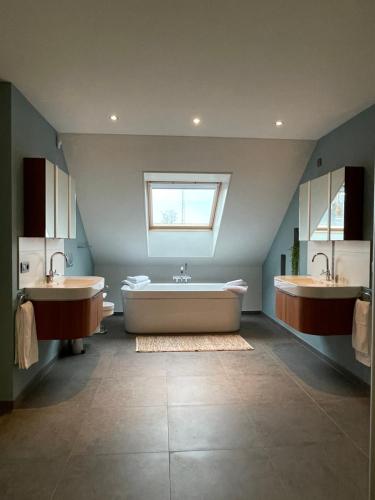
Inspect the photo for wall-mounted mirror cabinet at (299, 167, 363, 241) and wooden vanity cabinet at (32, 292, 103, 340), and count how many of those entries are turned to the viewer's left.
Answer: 1

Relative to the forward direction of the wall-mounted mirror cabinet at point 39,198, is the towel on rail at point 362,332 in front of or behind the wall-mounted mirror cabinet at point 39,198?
in front

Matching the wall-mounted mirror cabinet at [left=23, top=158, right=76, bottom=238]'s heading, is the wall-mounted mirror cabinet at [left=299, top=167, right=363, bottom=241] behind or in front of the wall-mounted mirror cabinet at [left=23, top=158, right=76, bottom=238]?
in front

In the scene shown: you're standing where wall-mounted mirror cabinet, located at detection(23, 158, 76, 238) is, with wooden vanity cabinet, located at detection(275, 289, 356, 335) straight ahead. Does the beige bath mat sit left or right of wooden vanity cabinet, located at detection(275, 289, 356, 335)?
left

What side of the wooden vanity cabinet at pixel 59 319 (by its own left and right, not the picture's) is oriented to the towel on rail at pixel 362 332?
front

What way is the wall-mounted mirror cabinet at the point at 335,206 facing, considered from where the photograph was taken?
facing to the left of the viewer

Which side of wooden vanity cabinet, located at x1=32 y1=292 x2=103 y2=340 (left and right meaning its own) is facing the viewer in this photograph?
right

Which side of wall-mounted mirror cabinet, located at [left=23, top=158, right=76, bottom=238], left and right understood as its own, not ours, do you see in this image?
right

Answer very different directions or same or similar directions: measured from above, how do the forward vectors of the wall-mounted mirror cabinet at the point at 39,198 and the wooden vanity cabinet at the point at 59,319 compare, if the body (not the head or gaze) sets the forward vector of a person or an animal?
same or similar directions

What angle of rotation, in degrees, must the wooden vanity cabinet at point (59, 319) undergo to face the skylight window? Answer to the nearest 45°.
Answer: approximately 45° to its left

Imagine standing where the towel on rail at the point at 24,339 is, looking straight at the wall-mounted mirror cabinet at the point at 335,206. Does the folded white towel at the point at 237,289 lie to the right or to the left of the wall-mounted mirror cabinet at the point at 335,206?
left

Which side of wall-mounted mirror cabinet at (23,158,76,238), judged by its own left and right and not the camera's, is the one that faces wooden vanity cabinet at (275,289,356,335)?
front
